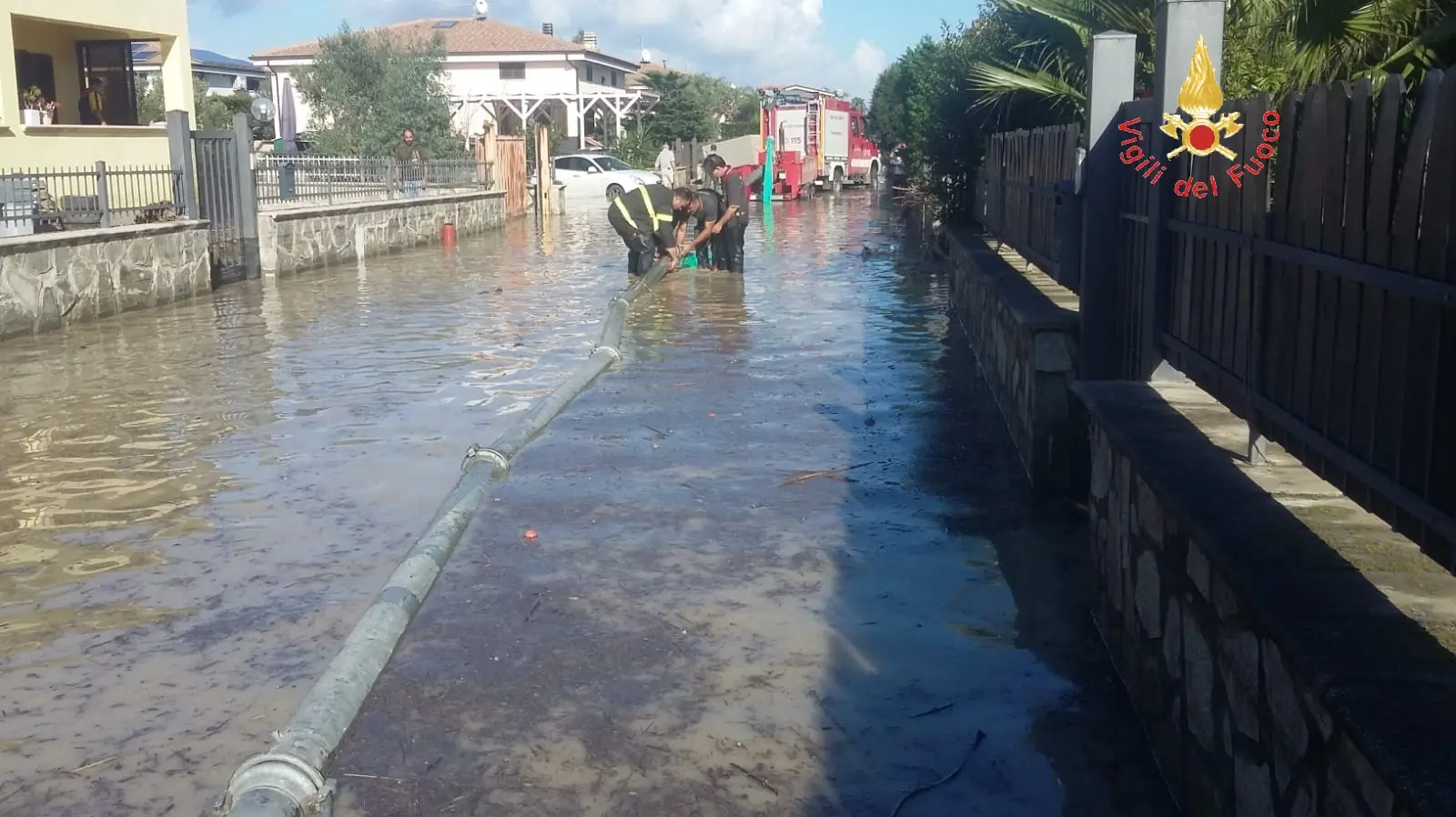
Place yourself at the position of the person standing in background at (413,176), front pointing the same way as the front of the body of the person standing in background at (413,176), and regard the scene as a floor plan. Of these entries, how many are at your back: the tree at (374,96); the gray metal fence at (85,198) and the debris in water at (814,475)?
1

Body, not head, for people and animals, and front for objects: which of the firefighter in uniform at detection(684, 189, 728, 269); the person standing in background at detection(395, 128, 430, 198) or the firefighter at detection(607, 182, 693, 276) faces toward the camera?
the person standing in background

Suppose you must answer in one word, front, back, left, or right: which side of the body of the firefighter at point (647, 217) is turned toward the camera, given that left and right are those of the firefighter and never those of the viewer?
right

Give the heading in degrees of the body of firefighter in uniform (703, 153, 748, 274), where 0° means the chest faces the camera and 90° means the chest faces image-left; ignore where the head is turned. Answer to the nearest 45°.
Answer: approximately 90°

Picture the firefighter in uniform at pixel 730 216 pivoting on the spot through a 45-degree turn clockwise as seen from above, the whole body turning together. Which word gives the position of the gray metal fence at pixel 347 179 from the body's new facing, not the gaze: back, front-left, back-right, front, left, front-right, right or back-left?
front

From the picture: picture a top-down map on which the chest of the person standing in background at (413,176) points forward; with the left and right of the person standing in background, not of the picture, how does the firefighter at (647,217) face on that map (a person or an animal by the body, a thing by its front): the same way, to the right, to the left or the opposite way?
to the left

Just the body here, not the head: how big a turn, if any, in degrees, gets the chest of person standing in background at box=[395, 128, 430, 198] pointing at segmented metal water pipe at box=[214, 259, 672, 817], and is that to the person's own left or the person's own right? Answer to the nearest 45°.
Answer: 0° — they already face it

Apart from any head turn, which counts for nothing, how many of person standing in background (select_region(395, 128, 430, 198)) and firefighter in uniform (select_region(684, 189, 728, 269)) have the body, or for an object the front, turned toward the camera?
1

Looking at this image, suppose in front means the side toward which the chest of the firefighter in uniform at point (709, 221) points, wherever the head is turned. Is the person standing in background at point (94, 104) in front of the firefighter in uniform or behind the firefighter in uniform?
in front

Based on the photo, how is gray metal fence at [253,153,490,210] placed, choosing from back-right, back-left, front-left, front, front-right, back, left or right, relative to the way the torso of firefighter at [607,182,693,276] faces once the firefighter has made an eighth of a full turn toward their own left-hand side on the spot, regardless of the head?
left

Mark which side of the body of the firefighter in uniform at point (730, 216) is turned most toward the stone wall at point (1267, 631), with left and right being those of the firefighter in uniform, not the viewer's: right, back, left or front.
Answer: left

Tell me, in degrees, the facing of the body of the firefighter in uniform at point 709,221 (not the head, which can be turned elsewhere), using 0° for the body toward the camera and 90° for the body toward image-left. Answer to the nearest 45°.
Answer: approximately 90°

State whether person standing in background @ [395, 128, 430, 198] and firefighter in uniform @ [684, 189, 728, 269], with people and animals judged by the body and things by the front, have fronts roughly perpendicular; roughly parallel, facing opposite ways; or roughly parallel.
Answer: roughly perpendicular

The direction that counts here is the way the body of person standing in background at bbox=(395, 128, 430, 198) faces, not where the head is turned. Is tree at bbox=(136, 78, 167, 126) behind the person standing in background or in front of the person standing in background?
behind
